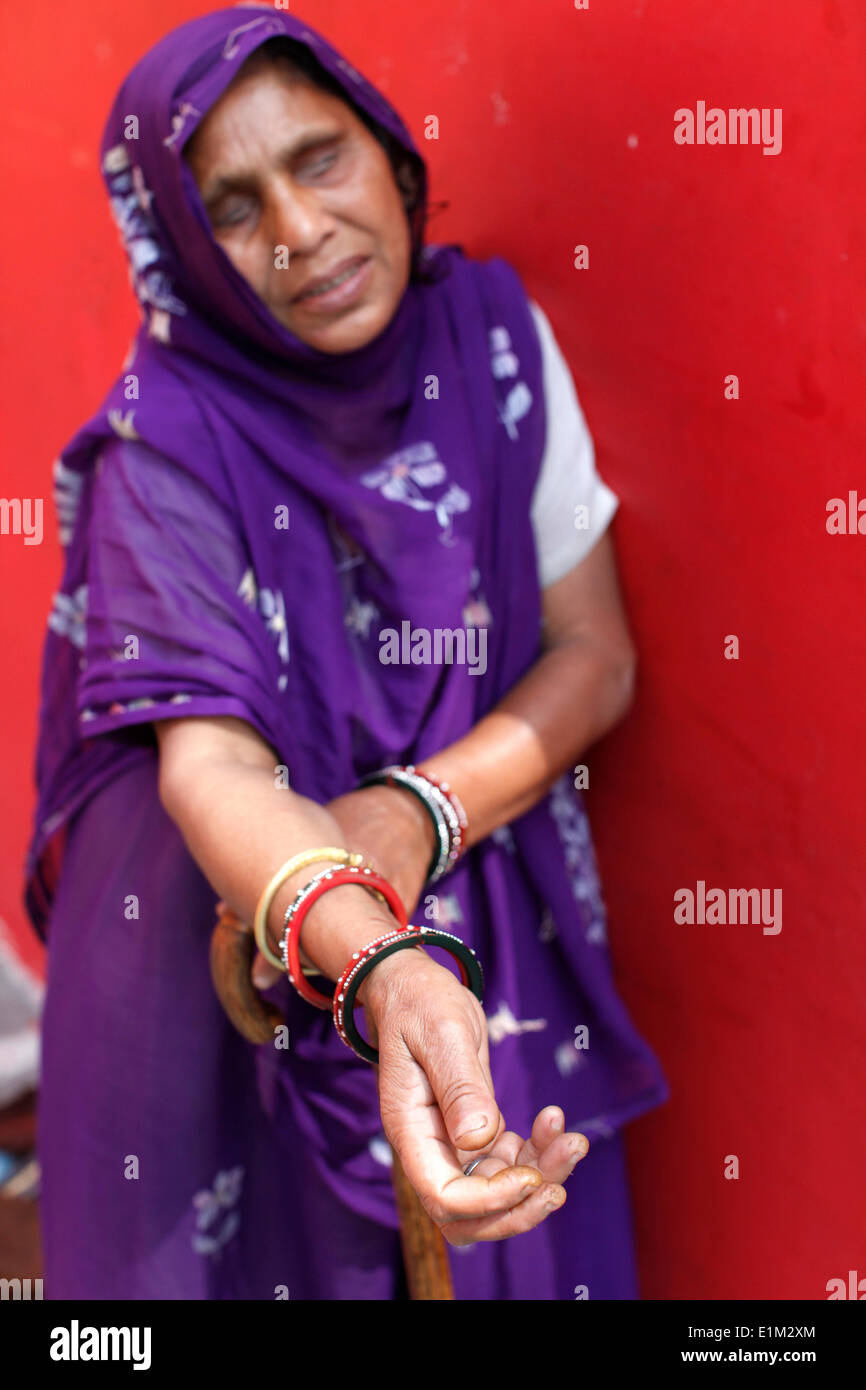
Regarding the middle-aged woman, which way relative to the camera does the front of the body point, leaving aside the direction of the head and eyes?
toward the camera
